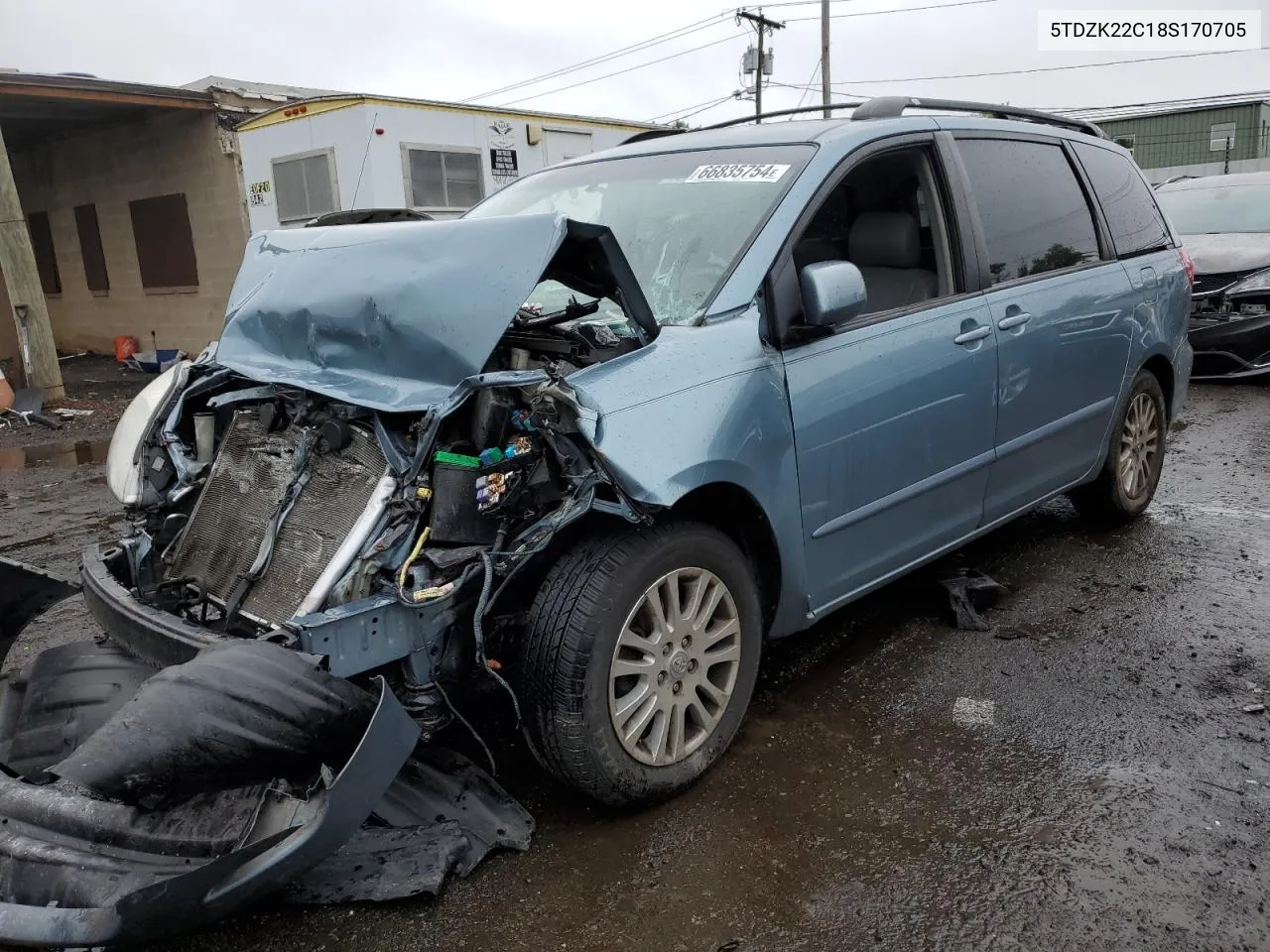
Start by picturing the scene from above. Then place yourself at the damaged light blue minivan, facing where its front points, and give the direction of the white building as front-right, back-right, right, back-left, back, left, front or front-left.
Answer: back-right

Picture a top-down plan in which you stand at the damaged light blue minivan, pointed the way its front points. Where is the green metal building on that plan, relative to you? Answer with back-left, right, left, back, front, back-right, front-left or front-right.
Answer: back

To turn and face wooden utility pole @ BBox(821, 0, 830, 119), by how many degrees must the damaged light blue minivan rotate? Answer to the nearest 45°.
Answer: approximately 135° to its right

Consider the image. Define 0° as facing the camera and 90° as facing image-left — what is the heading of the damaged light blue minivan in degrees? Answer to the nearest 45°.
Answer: approximately 45°

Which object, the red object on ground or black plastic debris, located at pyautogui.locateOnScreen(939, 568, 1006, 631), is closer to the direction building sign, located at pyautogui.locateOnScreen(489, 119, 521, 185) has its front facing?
the black plastic debris

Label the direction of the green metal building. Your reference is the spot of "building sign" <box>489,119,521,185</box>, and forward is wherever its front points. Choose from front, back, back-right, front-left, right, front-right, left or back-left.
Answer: back-left

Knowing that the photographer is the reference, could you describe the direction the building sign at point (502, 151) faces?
facing the viewer

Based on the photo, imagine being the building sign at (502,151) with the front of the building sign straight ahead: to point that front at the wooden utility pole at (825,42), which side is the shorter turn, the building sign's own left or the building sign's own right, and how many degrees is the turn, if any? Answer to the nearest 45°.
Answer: approximately 135° to the building sign's own left

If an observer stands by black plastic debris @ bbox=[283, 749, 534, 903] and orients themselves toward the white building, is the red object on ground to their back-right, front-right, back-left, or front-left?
front-left

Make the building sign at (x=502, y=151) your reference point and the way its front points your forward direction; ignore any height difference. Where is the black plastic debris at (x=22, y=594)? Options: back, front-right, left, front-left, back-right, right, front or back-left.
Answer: front

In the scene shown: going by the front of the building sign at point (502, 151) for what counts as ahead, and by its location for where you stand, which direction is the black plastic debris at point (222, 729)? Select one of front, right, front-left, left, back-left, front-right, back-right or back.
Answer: front

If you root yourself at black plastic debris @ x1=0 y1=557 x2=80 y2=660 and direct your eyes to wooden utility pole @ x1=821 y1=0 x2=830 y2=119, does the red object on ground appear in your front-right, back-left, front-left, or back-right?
front-left

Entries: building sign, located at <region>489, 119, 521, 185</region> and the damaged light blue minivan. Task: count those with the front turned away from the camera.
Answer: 0

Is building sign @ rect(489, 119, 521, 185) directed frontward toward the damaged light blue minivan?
yes
